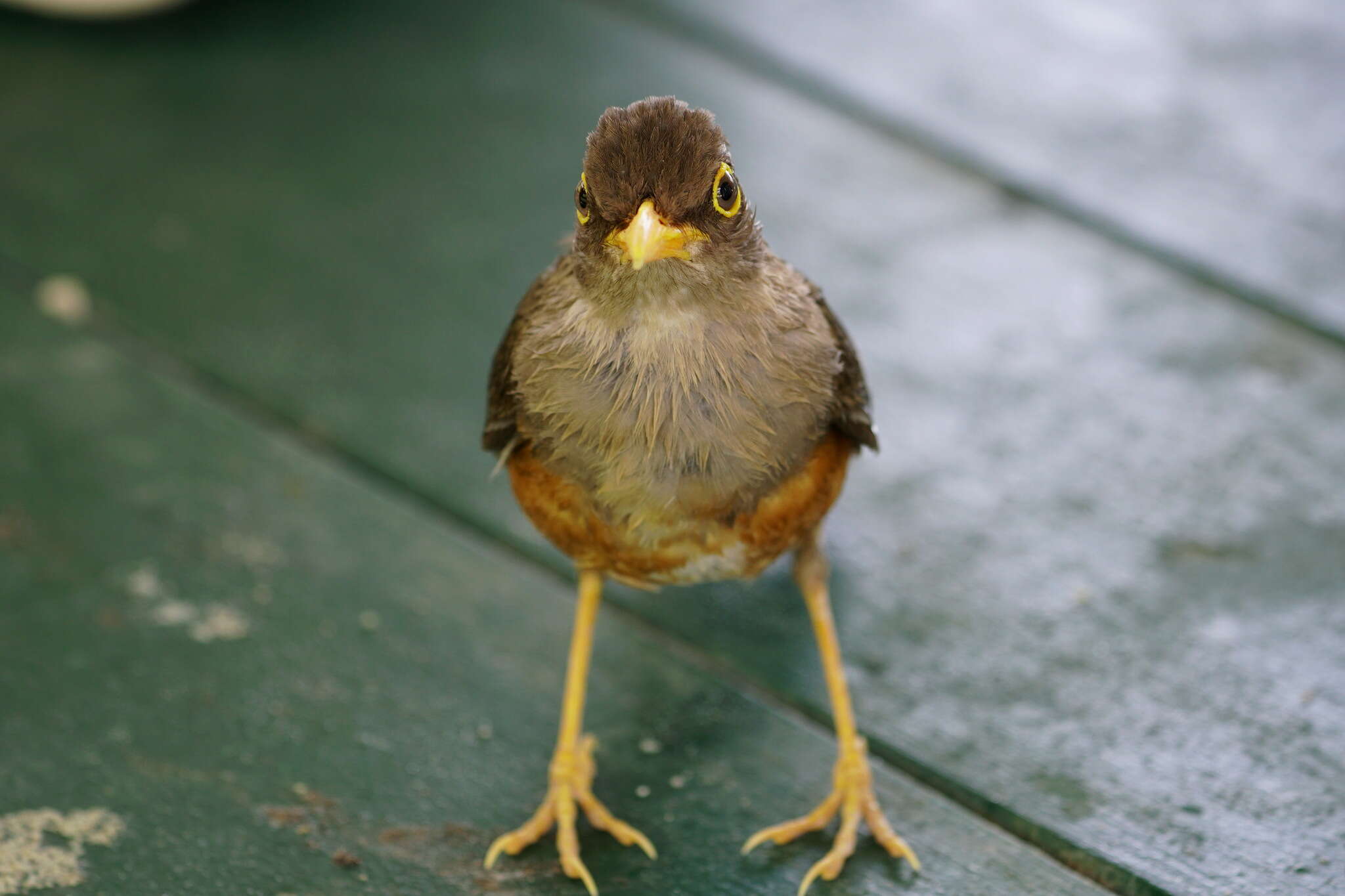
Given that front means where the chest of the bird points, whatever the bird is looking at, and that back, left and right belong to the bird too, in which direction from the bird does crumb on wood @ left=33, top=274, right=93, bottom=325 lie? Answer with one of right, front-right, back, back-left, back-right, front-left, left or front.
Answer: back-right

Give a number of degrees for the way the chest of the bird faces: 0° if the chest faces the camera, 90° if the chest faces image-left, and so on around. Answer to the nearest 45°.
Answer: approximately 0°
